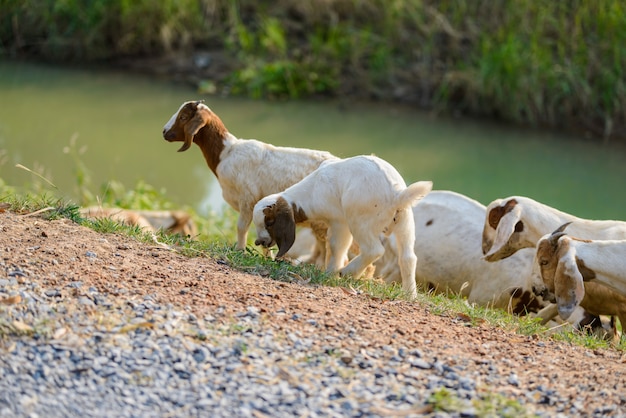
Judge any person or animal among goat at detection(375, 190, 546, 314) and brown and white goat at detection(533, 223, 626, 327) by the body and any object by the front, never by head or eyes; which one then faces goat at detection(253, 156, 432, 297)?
the brown and white goat

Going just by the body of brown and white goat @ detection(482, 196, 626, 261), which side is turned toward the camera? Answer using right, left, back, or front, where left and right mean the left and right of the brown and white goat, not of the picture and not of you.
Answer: left

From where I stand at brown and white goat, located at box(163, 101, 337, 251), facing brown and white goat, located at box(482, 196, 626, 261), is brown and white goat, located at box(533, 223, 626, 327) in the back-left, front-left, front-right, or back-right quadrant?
front-right

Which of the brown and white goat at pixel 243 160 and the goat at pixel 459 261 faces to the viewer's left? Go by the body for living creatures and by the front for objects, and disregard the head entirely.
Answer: the brown and white goat

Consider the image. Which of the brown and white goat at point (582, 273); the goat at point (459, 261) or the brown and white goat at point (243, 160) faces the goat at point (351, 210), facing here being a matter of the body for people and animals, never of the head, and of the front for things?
the brown and white goat at point (582, 273)

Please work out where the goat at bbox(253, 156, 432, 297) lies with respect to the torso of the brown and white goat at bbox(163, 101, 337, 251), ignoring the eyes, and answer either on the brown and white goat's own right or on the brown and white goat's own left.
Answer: on the brown and white goat's own left

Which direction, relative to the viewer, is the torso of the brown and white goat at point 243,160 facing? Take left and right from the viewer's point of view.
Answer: facing to the left of the viewer

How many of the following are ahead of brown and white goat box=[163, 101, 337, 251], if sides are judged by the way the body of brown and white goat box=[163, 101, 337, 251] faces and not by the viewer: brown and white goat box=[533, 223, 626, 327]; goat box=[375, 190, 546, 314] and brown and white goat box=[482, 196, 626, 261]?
0

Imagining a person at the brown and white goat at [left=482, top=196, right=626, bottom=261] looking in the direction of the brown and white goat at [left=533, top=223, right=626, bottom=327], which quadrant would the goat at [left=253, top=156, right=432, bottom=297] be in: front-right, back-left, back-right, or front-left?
front-right

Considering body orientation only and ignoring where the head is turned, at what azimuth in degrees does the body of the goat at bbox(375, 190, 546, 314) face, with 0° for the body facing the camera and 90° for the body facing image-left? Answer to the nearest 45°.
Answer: approximately 270°

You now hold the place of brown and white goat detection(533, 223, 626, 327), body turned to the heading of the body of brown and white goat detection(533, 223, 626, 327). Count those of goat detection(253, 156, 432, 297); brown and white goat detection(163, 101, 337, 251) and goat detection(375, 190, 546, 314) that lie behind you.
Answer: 0

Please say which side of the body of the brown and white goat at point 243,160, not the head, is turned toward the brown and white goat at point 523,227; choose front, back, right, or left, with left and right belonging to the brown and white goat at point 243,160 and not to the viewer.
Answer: back

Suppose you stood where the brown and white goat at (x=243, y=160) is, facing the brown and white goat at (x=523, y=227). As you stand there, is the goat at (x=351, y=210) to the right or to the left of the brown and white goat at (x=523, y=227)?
right

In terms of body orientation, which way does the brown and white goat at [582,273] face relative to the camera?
to the viewer's left

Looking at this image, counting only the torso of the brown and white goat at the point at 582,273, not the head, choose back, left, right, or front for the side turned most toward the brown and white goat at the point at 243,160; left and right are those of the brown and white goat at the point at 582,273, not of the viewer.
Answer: front

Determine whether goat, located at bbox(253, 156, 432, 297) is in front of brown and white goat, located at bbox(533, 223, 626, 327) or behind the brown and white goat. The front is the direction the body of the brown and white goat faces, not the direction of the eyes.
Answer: in front

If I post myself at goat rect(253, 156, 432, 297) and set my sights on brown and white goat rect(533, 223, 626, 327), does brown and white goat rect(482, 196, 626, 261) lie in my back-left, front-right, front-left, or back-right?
front-left

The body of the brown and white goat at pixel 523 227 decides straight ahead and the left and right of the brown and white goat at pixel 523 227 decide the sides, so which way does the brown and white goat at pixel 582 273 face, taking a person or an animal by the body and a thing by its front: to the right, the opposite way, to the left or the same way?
the same way

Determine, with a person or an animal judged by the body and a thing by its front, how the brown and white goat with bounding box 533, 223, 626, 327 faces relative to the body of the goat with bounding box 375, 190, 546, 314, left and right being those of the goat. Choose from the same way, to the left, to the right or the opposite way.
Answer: the opposite way

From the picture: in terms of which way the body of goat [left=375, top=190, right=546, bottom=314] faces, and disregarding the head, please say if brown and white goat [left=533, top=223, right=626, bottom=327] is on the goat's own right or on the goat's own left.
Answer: on the goat's own right
